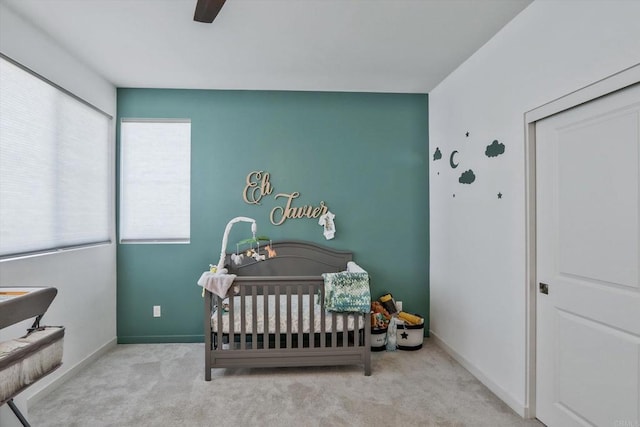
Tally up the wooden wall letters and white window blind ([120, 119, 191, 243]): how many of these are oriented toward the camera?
2

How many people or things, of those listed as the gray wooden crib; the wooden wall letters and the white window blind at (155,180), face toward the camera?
3

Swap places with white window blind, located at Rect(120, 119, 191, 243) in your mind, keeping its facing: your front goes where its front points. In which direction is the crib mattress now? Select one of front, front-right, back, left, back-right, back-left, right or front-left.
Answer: front-left

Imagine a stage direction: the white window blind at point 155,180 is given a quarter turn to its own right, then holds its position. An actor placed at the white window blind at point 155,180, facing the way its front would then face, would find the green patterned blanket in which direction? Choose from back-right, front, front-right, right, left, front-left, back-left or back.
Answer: back-left

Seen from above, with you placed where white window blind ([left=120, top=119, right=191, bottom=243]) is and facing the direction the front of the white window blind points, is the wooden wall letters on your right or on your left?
on your left

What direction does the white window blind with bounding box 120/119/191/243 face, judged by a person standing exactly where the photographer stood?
facing the viewer

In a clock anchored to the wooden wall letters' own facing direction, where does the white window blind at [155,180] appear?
The white window blind is roughly at 3 o'clock from the wooden wall letters.

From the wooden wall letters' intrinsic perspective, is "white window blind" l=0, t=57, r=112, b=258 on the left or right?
on its right

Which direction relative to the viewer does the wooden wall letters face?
toward the camera

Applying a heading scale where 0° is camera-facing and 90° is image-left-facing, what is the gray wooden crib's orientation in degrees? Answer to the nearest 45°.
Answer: approximately 0°

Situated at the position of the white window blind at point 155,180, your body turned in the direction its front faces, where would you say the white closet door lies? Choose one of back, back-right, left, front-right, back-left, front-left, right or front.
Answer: front-left

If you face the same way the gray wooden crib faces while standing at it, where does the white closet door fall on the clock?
The white closet door is roughly at 10 o'clock from the gray wooden crib.
